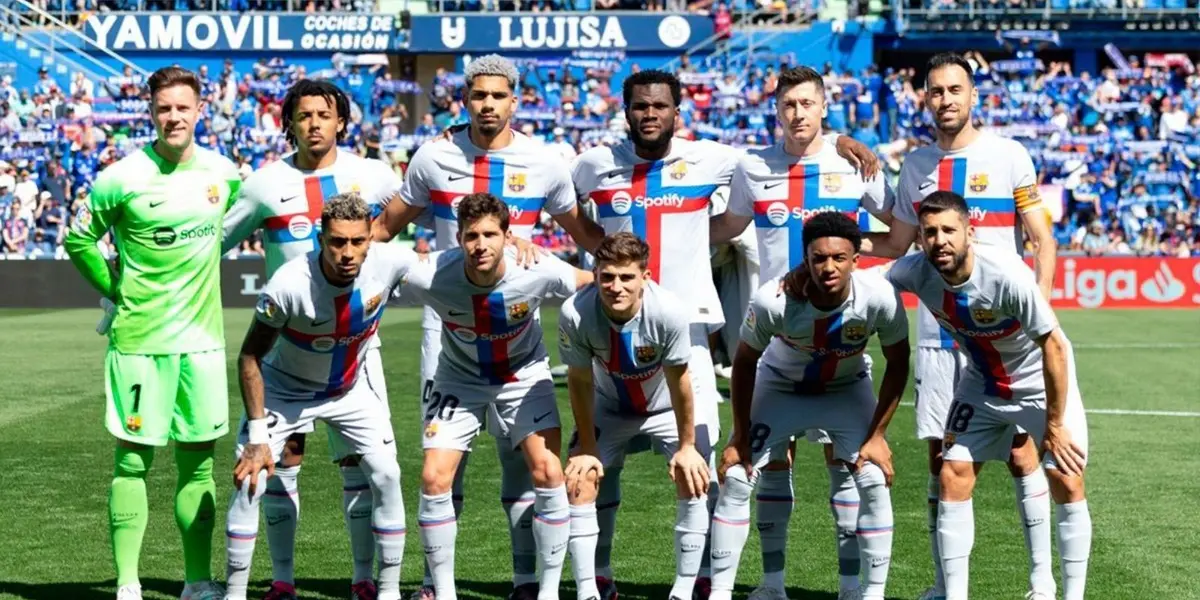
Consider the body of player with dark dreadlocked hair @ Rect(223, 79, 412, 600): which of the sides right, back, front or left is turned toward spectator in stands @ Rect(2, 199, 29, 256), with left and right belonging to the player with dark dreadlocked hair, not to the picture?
back

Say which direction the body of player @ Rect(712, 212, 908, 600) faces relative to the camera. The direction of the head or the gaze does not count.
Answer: toward the camera

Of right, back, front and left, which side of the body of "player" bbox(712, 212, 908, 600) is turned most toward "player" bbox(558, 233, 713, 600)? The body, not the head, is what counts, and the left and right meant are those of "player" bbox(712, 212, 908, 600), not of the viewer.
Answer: right

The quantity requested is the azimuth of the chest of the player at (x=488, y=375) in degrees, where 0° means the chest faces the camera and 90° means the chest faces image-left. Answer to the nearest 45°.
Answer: approximately 0°

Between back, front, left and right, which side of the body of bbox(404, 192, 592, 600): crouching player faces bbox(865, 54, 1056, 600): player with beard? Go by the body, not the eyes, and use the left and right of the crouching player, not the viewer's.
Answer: left

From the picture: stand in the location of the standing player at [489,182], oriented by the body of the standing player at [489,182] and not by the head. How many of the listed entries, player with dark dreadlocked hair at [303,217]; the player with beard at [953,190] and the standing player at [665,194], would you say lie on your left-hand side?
2

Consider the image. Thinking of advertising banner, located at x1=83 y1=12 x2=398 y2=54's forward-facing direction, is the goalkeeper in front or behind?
in front

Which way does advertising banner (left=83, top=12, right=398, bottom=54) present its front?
toward the camera

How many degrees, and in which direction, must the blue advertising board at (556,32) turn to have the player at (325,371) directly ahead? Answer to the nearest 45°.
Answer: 0° — it already faces them

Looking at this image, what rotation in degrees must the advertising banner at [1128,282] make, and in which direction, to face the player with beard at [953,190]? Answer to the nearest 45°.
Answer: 0° — it already faces them

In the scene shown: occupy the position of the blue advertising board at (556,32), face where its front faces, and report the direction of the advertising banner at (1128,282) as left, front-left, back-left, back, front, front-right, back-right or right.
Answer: front-left

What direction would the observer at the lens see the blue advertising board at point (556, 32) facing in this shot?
facing the viewer

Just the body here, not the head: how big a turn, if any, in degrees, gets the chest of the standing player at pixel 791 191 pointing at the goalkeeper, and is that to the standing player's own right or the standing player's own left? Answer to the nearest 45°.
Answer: approximately 90° to the standing player's own right
